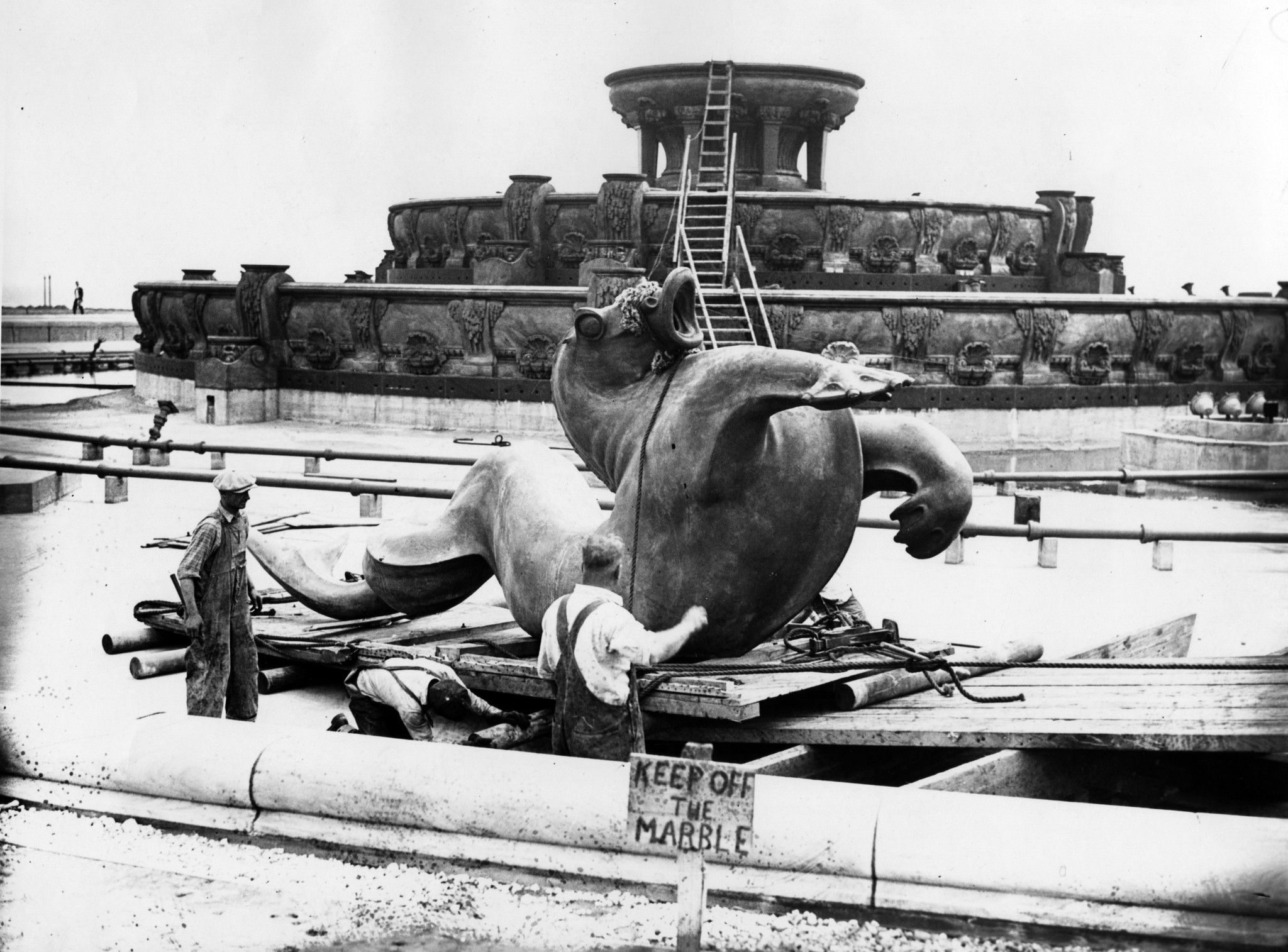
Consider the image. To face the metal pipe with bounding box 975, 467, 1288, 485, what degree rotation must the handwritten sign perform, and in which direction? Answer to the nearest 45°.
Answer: approximately 180°

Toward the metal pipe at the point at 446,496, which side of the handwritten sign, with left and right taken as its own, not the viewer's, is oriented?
back

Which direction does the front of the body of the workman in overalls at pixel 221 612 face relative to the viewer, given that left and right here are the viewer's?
facing the viewer and to the right of the viewer

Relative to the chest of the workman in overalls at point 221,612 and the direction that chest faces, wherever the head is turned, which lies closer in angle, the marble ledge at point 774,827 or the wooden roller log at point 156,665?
the marble ledge

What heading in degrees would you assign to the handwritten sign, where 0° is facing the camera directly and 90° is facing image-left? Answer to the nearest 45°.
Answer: approximately 0°

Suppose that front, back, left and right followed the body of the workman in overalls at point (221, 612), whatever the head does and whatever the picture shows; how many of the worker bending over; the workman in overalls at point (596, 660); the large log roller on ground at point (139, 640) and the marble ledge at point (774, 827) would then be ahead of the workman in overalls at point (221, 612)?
3

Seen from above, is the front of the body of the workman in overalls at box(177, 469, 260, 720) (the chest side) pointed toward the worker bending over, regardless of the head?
yes

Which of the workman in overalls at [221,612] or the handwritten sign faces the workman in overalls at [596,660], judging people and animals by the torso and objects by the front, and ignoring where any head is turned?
the workman in overalls at [221,612]

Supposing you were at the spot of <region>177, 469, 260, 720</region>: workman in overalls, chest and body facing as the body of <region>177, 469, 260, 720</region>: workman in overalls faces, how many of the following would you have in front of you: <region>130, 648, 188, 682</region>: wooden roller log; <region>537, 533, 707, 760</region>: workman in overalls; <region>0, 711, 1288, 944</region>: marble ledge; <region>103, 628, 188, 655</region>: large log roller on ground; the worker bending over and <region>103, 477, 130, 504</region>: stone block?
3

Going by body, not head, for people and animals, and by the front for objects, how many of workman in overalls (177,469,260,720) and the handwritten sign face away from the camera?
0

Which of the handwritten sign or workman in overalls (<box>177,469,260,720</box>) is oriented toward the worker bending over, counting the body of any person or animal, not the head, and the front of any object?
the workman in overalls

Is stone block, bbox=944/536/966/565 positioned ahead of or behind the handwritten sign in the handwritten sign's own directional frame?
behind

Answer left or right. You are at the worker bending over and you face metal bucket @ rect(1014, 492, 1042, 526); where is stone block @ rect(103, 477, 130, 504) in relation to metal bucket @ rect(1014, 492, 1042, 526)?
left
